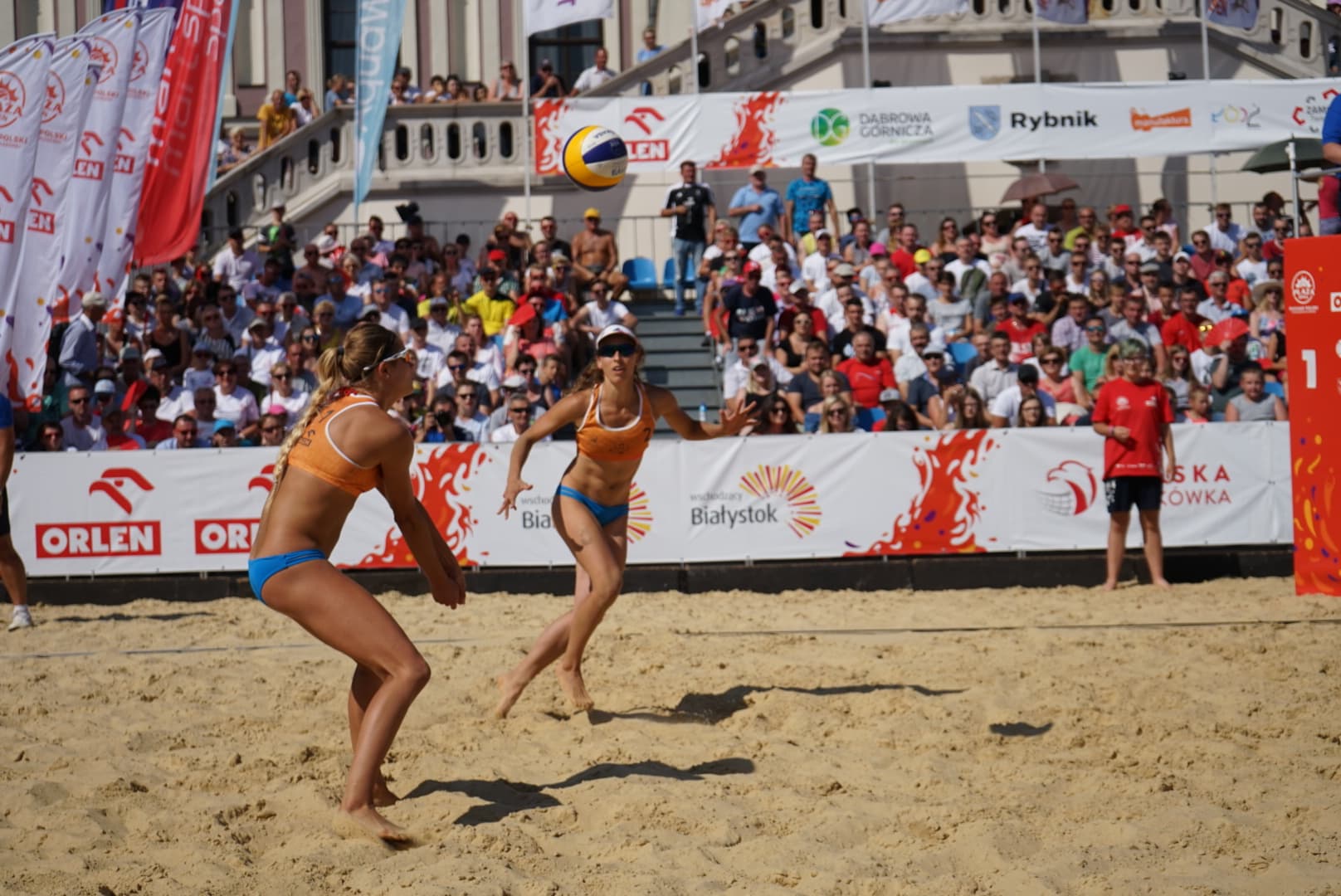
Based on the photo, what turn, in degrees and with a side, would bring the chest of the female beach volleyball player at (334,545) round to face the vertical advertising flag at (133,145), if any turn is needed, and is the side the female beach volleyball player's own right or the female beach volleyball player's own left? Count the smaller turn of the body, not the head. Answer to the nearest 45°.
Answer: approximately 90° to the female beach volleyball player's own left

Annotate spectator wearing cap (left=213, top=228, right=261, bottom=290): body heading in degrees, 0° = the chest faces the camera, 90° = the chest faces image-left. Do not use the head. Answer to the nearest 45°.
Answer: approximately 0°

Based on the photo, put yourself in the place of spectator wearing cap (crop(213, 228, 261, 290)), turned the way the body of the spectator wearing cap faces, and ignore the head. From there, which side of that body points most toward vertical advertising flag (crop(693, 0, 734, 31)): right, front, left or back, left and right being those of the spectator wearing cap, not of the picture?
left

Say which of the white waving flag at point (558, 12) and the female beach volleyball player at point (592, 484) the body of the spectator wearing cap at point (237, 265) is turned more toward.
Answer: the female beach volleyball player

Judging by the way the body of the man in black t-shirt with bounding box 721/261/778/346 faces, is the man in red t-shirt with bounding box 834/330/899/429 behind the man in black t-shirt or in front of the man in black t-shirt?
in front

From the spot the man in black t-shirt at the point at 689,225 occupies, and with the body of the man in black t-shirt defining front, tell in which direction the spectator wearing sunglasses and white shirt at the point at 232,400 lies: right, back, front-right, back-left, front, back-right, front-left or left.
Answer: front-right

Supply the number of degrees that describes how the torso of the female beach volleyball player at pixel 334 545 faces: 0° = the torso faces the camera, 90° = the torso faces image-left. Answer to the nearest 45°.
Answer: approximately 270°

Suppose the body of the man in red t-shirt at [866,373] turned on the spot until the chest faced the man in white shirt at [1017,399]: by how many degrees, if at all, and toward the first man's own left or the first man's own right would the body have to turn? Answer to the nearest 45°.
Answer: approximately 45° to the first man's own left

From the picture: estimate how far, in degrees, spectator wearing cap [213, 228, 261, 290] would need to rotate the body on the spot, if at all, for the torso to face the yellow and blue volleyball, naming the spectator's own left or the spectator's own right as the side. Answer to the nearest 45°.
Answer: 0° — they already face it

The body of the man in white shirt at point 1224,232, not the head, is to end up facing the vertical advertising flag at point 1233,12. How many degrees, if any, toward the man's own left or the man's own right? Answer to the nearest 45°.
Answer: approximately 180°

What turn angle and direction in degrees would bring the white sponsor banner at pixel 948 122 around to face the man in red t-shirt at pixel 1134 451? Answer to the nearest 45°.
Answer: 0° — it already faces them

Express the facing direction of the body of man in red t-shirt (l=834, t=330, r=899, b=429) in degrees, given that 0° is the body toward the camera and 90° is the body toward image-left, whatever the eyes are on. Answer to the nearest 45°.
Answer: approximately 0°

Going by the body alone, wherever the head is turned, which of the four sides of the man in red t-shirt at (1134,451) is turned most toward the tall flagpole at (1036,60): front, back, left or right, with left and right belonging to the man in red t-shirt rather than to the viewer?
back
